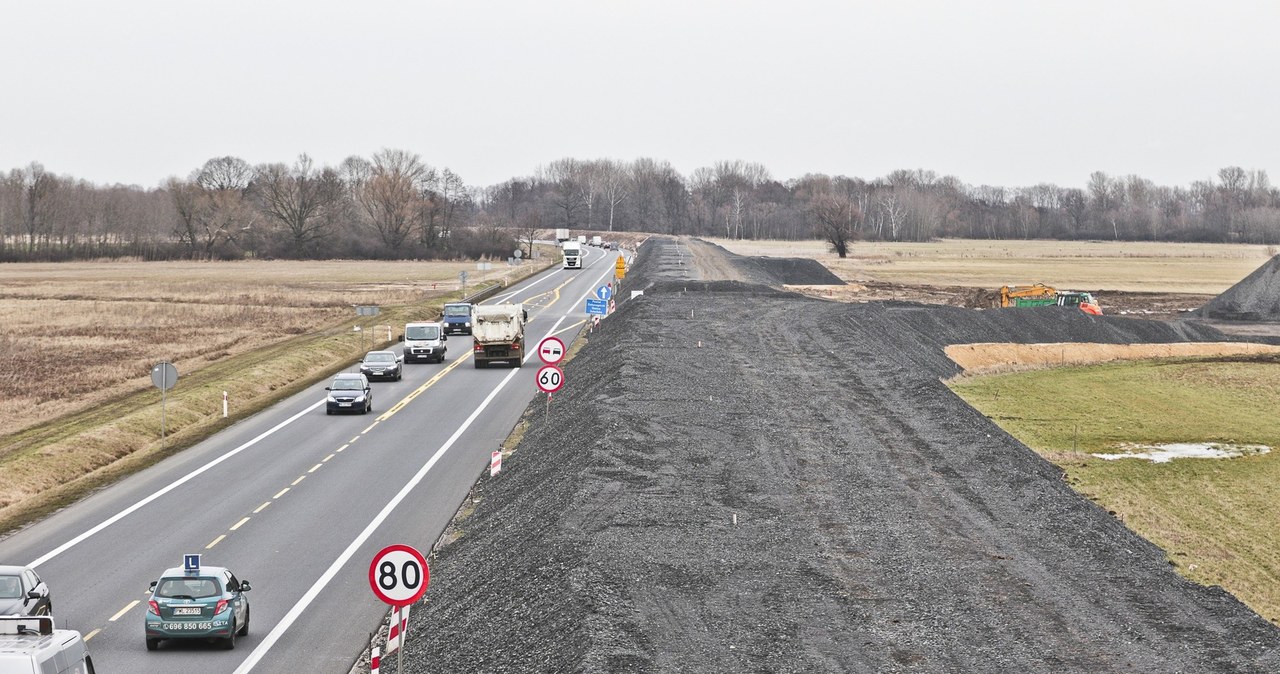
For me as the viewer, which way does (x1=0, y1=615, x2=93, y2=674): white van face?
facing away from the viewer and to the right of the viewer

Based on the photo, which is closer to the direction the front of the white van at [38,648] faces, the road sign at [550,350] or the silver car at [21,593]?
the road sign

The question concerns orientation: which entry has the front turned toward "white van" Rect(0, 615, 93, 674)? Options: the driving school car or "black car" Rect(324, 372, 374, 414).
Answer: the black car

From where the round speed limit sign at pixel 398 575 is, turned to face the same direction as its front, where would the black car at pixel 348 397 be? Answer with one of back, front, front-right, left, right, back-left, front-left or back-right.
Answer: back

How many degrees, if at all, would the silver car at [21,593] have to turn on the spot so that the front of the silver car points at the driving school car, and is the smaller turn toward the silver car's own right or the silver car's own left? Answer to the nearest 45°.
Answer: approximately 90° to the silver car's own left

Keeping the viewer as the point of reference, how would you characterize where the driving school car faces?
facing away from the viewer

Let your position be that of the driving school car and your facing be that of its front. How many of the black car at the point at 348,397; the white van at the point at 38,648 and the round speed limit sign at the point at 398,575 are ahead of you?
1

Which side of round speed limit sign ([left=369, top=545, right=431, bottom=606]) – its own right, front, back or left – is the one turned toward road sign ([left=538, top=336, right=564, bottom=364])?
back

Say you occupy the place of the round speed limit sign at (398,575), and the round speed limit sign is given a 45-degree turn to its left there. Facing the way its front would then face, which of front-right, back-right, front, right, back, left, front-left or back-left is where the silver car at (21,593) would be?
back

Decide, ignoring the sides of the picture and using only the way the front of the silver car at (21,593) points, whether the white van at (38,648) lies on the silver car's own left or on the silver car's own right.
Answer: on the silver car's own left

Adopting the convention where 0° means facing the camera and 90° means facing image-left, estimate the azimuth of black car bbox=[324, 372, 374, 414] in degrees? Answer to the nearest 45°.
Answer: approximately 0°

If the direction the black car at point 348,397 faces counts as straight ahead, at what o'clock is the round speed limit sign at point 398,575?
The round speed limit sign is roughly at 12 o'clock from the black car.
